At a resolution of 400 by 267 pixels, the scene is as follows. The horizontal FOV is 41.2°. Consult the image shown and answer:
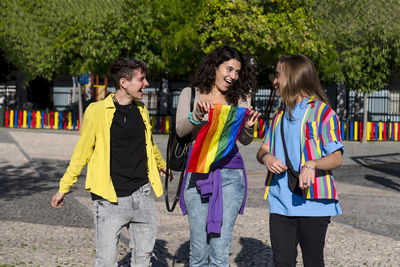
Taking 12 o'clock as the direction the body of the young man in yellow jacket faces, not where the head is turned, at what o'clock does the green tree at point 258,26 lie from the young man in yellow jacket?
The green tree is roughly at 8 o'clock from the young man in yellow jacket.

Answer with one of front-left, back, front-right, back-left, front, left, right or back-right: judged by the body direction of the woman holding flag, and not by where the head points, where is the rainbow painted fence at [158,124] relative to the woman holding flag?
back

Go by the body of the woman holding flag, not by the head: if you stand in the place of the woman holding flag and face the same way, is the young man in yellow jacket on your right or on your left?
on your right

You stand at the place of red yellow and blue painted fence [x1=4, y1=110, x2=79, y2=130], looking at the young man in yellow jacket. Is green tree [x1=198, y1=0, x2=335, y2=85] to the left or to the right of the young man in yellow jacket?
left

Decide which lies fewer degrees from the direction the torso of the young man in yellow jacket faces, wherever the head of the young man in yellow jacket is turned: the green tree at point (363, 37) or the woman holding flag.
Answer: the woman holding flag

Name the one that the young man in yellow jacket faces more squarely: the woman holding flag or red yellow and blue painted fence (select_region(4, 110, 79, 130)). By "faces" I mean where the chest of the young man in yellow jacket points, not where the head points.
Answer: the woman holding flag

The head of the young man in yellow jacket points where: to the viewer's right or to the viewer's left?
to the viewer's right

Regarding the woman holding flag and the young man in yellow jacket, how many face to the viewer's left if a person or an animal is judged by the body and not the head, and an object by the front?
0

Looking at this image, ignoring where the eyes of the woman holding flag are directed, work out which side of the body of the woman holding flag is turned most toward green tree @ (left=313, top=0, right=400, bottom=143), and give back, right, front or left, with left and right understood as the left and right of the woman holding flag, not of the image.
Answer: back

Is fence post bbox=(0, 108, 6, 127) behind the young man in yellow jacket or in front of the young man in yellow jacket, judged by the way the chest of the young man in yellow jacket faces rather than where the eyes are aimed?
behind

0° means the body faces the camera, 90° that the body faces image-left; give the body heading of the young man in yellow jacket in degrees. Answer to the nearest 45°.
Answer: approximately 315°

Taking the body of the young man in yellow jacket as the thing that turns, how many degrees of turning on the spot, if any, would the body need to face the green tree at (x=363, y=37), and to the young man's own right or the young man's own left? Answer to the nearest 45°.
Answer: approximately 90° to the young man's own left
